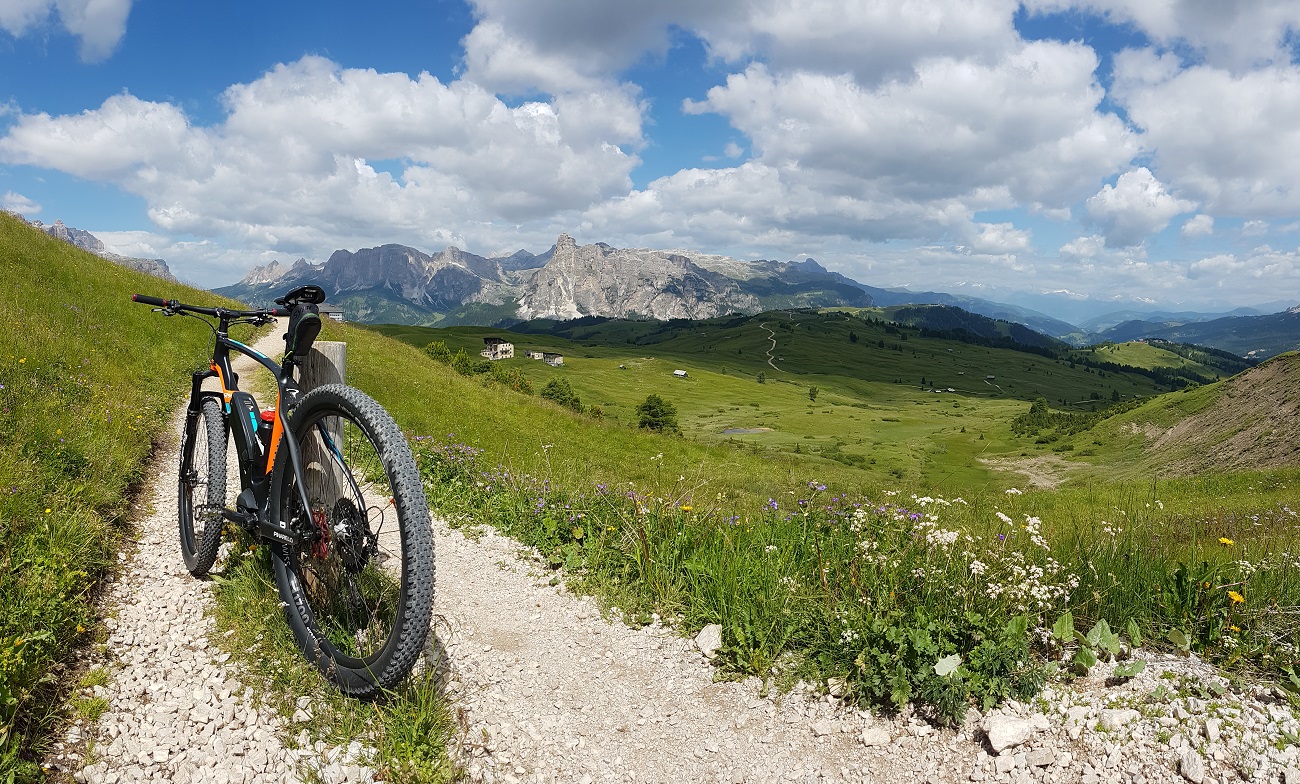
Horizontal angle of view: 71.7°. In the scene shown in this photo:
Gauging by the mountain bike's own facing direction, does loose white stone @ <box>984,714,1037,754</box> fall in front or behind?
behind

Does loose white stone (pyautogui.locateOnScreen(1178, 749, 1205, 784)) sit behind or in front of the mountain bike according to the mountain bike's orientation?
behind

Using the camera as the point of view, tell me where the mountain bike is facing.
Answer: facing away from the viewer and to the left of the viewer
